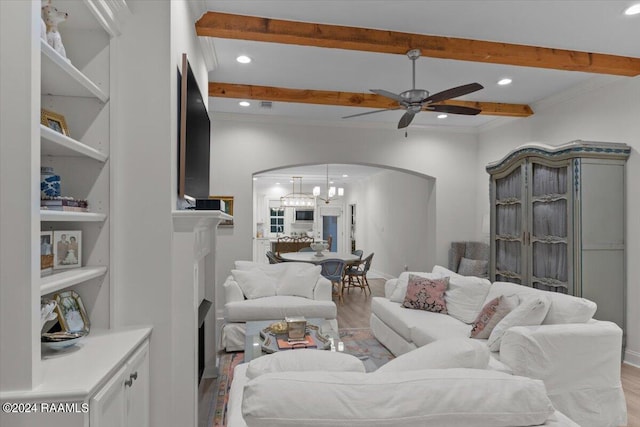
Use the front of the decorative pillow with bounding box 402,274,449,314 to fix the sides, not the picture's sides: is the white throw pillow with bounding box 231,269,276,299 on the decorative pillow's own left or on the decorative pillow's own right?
on the decorative pillow's own right

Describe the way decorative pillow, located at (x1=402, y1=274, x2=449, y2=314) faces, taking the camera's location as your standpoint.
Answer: facing the viewer and to the left of the viewer

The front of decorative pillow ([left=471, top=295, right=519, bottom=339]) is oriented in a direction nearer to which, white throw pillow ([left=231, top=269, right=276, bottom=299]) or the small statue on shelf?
the white throw pillow

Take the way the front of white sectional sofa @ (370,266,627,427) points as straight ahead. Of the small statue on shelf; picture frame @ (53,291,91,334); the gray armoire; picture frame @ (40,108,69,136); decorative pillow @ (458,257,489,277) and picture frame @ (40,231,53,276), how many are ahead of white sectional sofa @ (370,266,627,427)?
4

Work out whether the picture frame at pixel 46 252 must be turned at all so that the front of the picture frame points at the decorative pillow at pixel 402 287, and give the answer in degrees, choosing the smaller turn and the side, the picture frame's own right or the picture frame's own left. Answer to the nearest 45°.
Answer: approximately 45° to the picture frame's own left

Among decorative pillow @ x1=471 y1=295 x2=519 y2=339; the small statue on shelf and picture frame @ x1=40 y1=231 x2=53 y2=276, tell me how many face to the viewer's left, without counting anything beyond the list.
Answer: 1

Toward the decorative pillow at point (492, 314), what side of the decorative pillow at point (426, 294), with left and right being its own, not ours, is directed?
left

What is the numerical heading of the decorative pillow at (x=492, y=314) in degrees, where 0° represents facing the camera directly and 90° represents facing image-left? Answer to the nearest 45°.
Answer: approximately 90°
